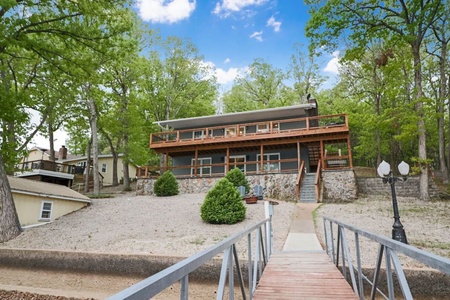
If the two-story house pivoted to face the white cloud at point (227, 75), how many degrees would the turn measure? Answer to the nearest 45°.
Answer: approximately 180°

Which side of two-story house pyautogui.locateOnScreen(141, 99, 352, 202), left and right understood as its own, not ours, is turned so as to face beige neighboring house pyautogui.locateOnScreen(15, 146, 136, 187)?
right

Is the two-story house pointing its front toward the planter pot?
yes

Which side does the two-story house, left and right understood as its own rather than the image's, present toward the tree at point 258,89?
back

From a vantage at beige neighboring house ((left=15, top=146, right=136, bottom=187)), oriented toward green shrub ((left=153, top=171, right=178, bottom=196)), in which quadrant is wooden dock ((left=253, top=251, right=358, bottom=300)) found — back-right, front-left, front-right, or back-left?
front-right

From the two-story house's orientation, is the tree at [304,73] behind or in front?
behind

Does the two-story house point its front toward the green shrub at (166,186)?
no

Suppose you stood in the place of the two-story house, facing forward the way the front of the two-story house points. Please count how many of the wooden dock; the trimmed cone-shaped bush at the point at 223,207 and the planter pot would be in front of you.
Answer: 3

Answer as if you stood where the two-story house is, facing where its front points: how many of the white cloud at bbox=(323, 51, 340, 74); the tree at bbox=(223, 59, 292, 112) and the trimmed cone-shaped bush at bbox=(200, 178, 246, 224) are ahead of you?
1

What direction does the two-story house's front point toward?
toward the camera
